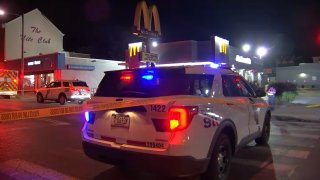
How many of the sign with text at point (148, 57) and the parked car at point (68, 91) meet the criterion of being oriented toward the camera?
1

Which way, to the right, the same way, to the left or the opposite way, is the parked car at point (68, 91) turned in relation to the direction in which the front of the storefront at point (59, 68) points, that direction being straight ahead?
to the right

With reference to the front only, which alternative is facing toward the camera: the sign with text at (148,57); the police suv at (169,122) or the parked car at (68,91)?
the sign with text

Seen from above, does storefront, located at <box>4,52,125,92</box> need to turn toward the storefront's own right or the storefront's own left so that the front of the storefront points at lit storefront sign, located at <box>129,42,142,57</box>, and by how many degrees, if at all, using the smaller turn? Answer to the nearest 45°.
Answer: approximately 90° to the storefront's own left

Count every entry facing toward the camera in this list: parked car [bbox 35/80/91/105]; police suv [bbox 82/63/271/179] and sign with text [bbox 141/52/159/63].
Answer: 1

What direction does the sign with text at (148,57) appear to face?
toward the camera

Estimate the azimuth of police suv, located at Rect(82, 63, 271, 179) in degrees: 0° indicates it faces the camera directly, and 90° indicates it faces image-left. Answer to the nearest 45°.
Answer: approximately 225°

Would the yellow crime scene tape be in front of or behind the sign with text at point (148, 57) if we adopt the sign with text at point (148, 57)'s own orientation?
in front

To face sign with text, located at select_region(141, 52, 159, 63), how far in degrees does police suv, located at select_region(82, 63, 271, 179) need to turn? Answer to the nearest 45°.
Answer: approximately 45° to its left

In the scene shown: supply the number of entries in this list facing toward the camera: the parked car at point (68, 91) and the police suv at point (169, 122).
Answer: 0

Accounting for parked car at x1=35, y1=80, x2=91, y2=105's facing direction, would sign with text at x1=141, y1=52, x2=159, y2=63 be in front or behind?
behind

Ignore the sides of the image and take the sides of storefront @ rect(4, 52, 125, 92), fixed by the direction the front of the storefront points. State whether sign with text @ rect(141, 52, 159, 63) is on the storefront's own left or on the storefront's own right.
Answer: on the storefront's own left

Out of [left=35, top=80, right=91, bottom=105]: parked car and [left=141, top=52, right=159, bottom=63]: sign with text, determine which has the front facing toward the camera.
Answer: the sign with text
